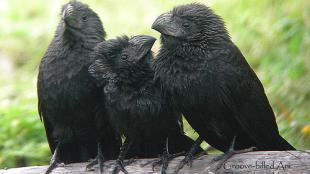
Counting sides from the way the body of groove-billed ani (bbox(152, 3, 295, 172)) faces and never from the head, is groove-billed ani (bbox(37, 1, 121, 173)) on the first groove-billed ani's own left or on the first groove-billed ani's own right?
on the first groove-billed ani's own right

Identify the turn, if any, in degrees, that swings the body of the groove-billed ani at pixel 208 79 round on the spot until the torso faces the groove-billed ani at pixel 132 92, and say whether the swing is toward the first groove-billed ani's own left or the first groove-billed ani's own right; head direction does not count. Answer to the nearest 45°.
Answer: approximately 45° to the first groove-billed ani's own right
